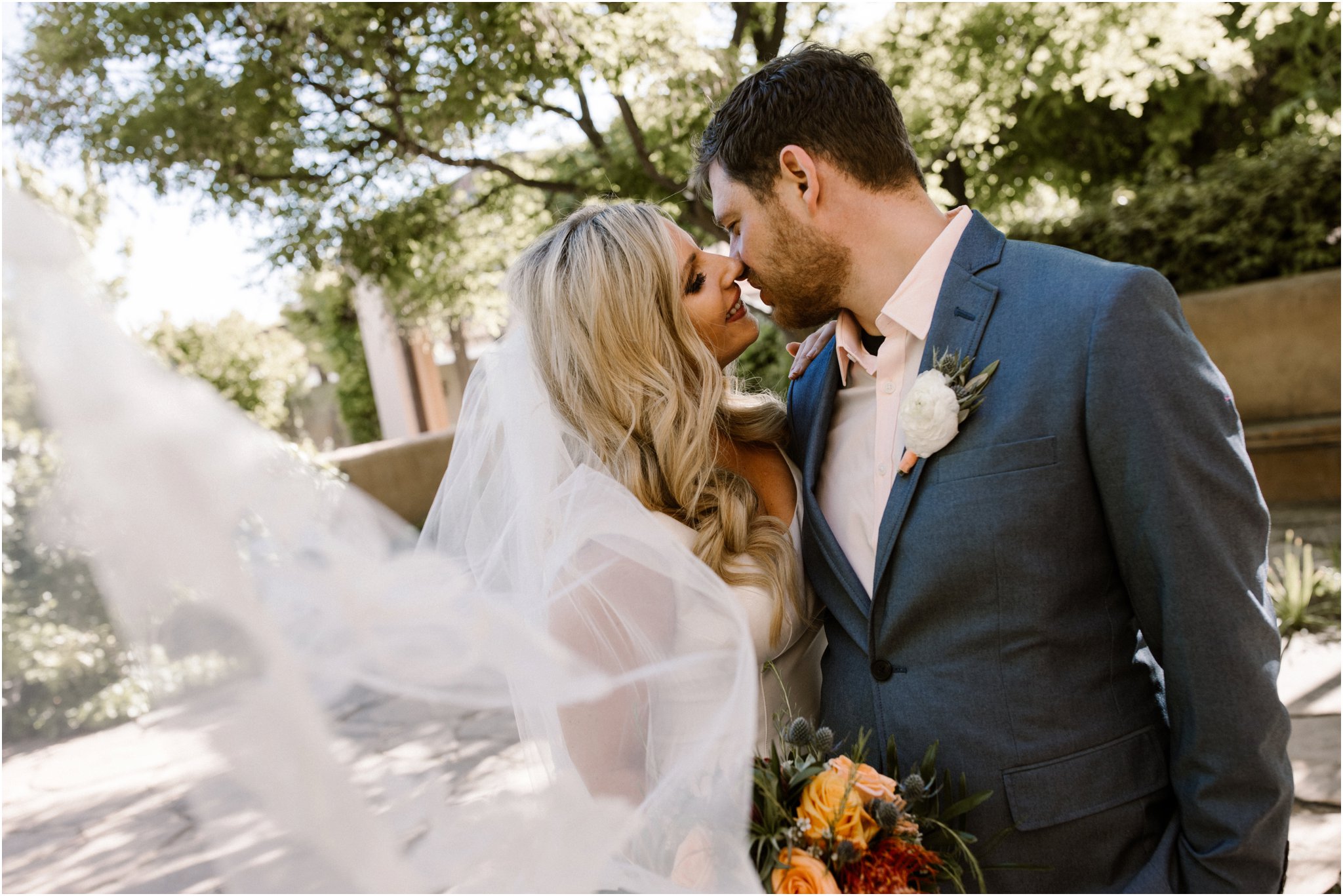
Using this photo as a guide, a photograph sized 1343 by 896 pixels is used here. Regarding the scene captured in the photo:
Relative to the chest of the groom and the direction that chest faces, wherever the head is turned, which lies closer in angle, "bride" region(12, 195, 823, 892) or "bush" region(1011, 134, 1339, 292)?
the bride

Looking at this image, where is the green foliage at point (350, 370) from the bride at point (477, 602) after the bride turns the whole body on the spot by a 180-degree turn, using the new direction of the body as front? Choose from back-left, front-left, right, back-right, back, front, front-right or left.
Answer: right

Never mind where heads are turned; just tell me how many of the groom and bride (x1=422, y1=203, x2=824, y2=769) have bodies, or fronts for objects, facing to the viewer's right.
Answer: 1

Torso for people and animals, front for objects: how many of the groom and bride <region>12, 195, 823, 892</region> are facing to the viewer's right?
1

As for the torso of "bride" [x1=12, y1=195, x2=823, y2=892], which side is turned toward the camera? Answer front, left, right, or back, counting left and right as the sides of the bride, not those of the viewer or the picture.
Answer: right

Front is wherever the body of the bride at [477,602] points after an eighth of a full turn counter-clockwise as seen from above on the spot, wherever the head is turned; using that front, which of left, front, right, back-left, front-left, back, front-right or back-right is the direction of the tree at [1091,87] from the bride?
front

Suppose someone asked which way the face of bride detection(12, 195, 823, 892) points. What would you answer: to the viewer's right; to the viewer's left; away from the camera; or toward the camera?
to the viewer's right

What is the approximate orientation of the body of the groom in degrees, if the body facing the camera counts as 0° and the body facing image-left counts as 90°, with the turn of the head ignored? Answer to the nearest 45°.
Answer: approximately 45°

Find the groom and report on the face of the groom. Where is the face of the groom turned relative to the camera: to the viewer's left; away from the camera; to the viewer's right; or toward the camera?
to the viewer's left

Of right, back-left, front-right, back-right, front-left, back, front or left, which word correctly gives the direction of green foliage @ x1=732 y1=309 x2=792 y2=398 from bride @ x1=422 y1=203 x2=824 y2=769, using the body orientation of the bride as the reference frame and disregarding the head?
left

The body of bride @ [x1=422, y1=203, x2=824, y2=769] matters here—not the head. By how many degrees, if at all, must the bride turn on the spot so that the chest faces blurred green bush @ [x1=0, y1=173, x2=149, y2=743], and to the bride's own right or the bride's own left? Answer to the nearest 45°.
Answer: approximately 135° to the bride's own left

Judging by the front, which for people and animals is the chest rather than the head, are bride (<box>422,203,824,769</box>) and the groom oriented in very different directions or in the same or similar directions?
very different directions
